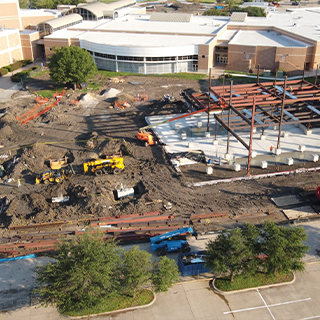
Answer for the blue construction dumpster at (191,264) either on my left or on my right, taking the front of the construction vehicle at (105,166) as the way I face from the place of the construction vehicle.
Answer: on my left

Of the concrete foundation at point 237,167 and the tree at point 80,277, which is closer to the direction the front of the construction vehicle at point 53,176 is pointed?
the tree

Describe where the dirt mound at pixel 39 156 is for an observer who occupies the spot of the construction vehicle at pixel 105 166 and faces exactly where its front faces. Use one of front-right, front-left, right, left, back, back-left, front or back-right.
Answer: front-right

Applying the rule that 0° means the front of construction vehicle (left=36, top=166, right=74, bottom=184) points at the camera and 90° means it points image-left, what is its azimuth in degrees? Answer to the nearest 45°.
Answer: approximately 45°

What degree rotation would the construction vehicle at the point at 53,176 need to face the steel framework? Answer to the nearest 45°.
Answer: approximately 135° to its left

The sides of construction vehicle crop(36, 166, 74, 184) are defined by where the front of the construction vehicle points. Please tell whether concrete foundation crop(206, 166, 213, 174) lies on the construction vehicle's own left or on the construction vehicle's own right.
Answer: on the construction vehicle's own left

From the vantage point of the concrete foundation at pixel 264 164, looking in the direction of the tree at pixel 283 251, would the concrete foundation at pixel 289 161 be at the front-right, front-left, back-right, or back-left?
back-left

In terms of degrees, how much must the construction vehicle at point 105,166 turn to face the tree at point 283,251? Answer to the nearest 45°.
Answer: approximately 135° to its left

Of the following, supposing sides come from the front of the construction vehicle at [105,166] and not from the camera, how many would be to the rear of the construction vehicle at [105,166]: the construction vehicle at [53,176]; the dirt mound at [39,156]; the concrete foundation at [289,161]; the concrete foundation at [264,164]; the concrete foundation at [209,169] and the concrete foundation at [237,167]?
4

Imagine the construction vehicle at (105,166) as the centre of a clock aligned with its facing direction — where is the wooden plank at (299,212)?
The wooden plank is roughly at 7 o'clock from the construction vehicle.

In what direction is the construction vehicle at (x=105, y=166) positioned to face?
to the viewer's left

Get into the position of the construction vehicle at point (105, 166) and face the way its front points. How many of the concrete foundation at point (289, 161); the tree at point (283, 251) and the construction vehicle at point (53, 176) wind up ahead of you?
1

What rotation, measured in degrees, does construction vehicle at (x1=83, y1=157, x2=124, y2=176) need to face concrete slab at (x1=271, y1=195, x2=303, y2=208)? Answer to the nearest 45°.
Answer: approximately 135° to its left

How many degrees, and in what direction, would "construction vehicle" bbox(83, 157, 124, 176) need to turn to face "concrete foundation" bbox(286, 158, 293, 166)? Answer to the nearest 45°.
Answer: approximately 180°
